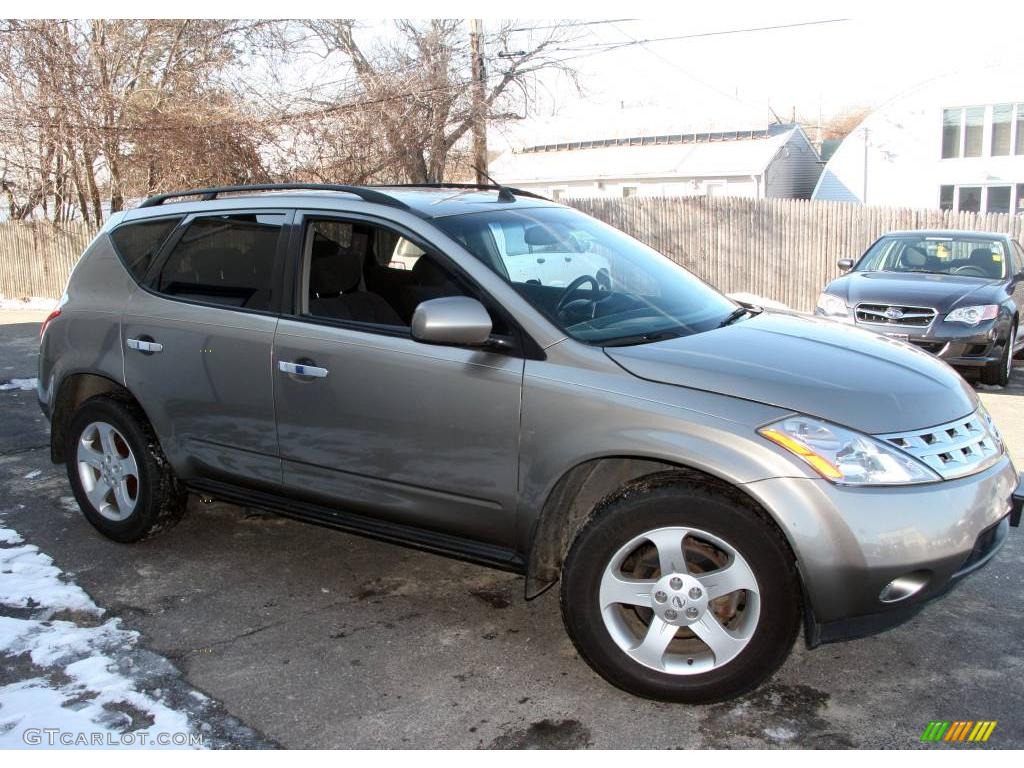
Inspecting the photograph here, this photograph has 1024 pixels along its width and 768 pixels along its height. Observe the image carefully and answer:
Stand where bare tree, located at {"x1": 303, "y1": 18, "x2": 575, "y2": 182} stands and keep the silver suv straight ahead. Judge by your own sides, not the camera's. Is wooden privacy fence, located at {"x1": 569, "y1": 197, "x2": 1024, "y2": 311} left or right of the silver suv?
left

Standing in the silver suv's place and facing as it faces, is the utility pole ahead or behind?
behind

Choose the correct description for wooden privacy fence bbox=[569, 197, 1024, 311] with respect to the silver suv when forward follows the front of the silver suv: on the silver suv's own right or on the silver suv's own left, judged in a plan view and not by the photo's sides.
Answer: on the silver suv's own left

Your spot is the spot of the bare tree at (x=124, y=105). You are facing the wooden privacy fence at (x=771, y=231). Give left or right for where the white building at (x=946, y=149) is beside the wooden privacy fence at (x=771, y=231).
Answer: left

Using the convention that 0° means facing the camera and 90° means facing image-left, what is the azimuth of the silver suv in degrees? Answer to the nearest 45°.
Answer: approximately 315°

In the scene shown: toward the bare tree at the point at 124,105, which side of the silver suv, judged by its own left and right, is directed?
back

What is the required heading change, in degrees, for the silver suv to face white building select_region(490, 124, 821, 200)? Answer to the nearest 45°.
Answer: approximately 135° to its left

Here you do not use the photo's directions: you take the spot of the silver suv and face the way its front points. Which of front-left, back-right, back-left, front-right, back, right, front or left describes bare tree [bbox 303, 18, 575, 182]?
back-left
